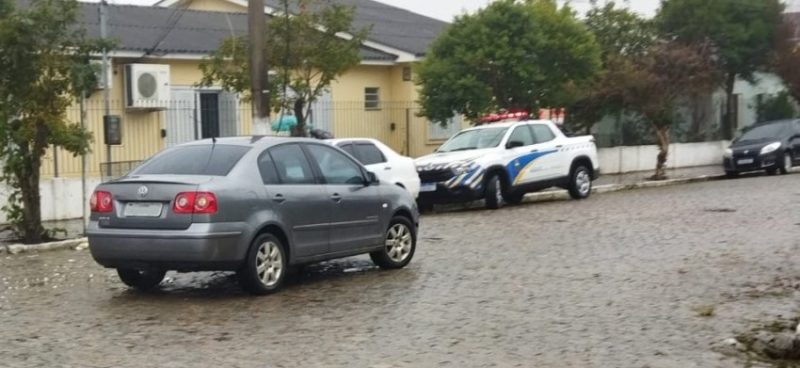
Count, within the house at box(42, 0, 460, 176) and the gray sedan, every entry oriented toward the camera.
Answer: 1

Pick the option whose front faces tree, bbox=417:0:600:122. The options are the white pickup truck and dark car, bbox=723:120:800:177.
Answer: the dark car

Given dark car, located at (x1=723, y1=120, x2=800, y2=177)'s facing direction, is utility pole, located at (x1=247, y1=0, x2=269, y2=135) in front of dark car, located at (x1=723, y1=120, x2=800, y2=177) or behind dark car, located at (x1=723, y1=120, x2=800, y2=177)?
in front

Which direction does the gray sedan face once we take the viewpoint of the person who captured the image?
facing away from the viewer and to the right of the viewer

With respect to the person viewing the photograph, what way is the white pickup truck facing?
facing the viewer and to the left of the viewer

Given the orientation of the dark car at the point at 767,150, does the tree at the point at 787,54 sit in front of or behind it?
behind

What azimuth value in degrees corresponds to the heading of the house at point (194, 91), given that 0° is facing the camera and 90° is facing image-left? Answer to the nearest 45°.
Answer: approximately 0°

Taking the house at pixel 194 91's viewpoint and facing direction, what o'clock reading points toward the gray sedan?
The gray sedan is roughly at 12 o'clock from the house.
